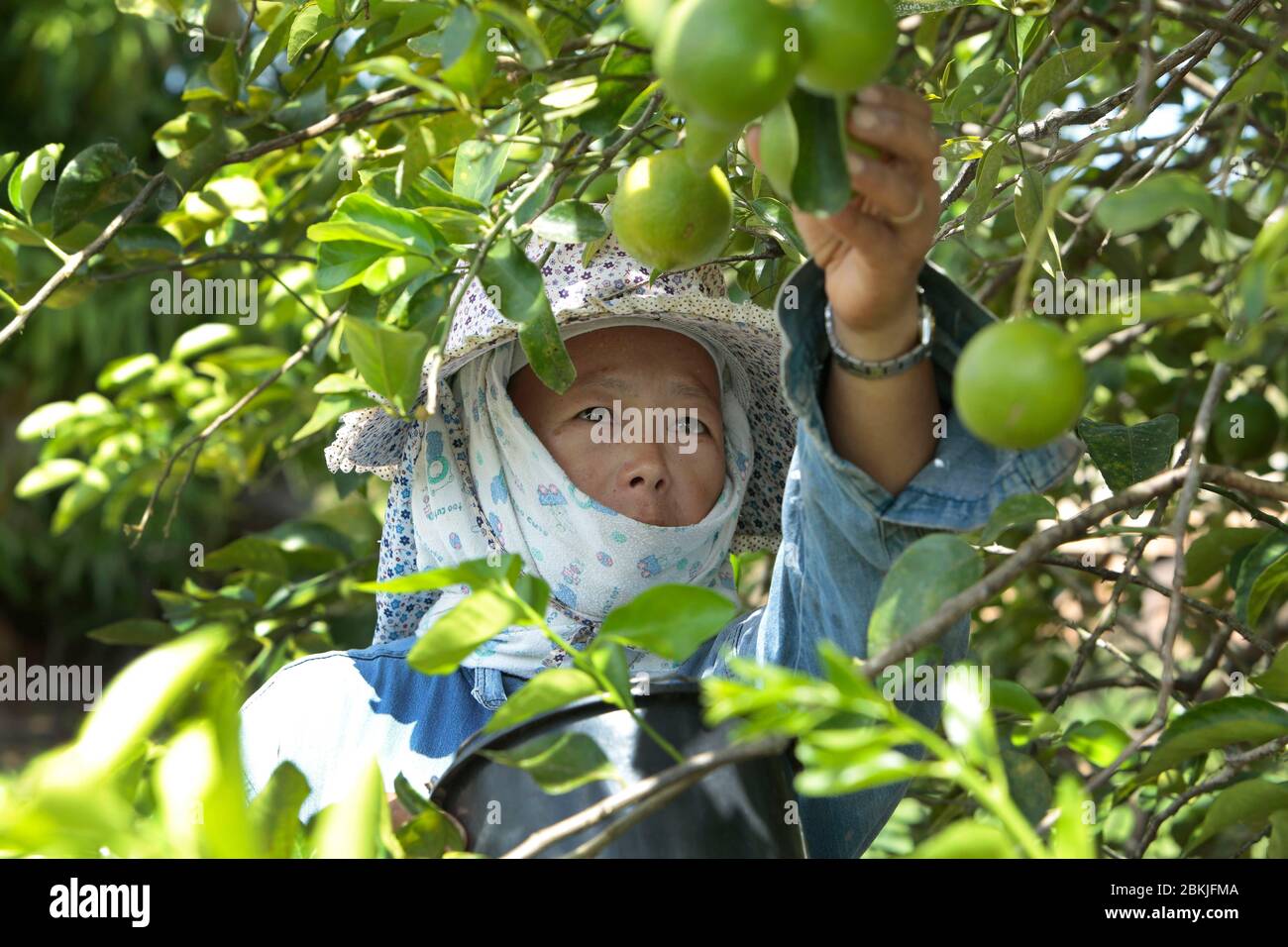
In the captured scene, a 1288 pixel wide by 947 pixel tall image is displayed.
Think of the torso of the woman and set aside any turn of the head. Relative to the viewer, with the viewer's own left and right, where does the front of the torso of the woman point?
facing the viewer

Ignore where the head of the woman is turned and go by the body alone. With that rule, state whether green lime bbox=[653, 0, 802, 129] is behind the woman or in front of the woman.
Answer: in front

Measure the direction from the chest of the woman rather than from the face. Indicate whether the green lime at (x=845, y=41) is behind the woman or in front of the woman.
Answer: in front
